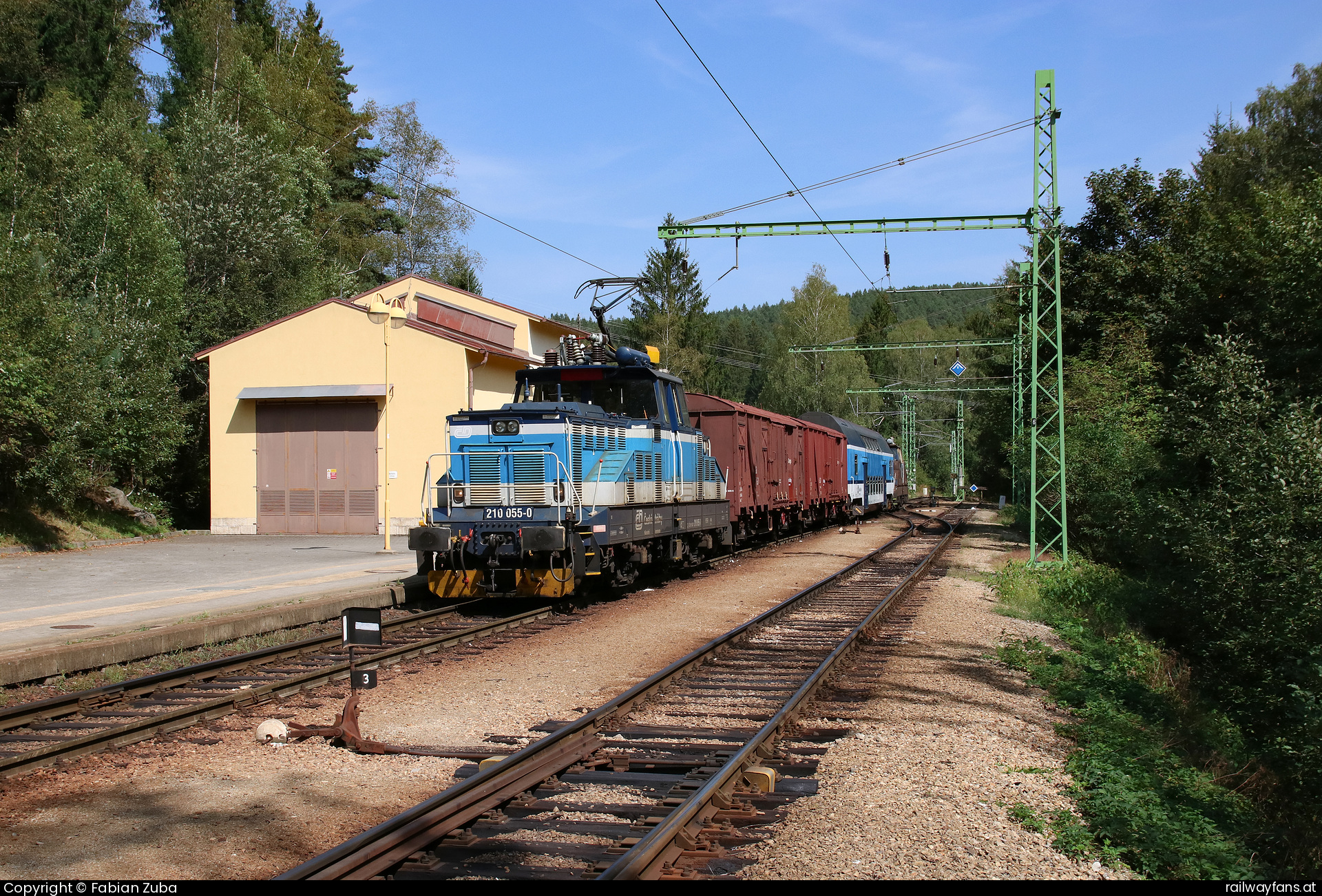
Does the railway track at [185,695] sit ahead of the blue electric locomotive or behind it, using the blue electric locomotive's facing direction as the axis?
ahead

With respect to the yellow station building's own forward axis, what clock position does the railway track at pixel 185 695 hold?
The railway track is roughly at 12 o'clock from the yellow station building.

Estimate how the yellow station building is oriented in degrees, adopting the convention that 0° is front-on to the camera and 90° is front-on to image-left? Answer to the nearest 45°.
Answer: approximately 0°

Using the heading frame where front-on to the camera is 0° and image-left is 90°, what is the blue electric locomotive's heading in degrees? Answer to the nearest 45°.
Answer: approximately 45°

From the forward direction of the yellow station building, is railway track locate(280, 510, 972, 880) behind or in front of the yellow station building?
in front

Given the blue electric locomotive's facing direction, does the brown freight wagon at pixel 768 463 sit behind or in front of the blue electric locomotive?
behind

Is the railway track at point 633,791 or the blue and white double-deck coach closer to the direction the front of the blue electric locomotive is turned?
the railway track

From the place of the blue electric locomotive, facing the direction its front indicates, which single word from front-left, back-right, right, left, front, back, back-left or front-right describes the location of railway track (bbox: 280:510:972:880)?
front-left

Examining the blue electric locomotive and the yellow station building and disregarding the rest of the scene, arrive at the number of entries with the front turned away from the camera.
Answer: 0
